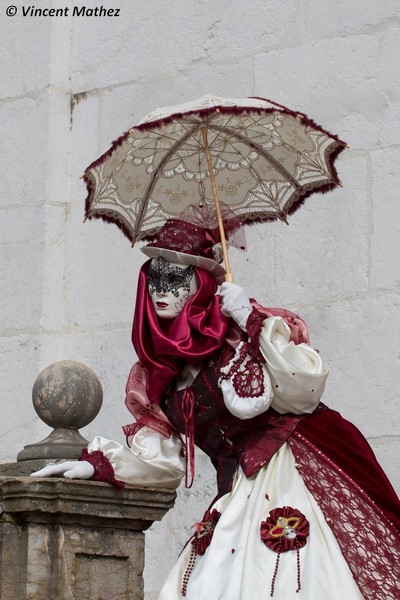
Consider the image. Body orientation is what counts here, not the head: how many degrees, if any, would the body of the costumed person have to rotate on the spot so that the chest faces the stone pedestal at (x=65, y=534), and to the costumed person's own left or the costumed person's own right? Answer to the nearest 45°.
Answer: approximately 45° to the costumed person's own right

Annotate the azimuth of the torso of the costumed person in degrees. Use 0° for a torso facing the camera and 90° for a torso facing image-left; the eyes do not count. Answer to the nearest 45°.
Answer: approximately 45°

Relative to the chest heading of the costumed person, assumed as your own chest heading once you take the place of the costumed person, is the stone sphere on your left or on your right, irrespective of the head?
on your right
